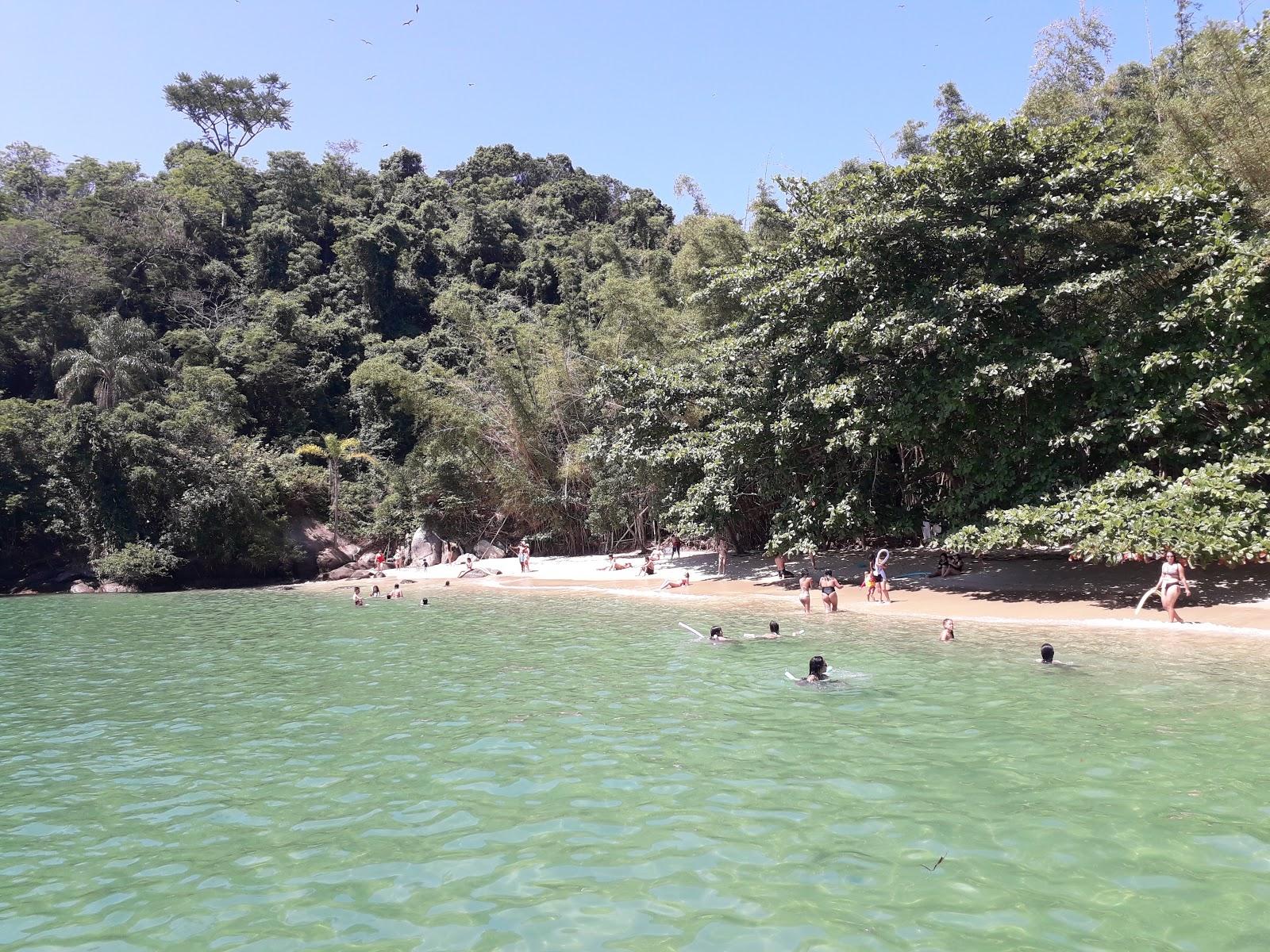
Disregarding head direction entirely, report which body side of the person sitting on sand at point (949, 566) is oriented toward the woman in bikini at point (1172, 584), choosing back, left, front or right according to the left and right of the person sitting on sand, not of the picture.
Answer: left

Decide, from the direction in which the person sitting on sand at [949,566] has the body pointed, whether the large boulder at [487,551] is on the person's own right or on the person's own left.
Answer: on the person's own right

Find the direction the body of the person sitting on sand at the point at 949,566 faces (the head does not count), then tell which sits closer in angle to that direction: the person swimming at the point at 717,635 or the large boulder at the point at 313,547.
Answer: the person swimming
